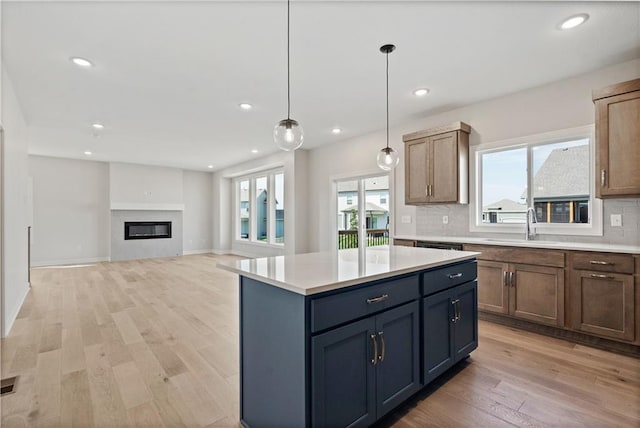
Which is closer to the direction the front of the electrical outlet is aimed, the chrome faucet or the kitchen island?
the kitchen island

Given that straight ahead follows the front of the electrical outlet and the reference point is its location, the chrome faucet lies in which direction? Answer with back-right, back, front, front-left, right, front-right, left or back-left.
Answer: right

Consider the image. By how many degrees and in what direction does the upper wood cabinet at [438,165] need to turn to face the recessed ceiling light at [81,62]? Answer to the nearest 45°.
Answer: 0° — it already faces it

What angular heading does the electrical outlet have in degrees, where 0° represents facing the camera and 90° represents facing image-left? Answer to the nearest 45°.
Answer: approximately 0°

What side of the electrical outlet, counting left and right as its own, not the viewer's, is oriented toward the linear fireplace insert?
right

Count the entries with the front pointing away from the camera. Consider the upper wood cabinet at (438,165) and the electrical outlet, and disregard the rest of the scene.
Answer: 0

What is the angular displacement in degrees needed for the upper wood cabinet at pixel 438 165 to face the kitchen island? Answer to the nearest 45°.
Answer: approximately 45° to its left
